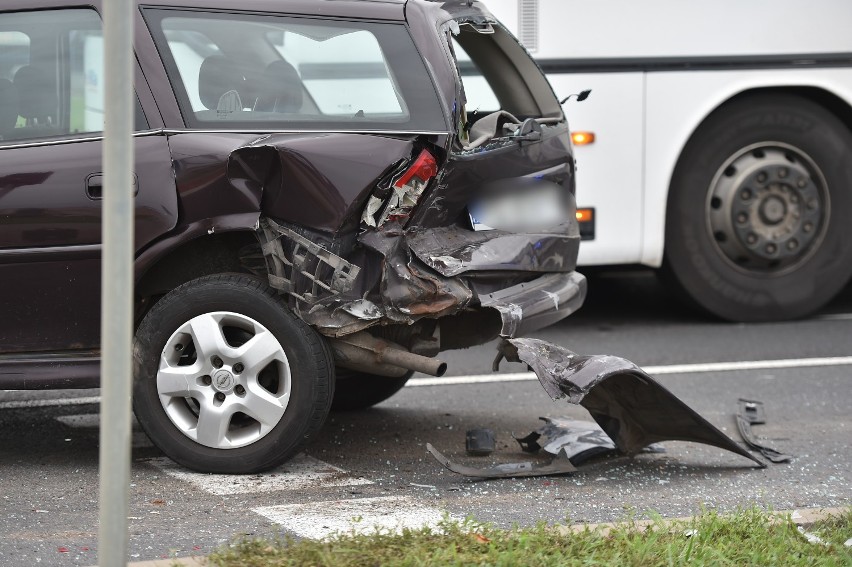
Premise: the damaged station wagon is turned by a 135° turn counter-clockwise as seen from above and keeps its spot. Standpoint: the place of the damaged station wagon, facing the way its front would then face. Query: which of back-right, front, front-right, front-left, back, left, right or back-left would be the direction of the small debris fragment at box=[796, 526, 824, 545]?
front

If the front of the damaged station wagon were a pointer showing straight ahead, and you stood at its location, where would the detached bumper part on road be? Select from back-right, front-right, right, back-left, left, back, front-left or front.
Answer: back

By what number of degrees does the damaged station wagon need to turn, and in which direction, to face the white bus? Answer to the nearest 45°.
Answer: approximately 135° to its right

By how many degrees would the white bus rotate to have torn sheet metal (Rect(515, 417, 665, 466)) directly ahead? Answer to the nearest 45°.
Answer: approximately 90° to its left

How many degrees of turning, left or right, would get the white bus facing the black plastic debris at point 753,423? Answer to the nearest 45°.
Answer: approximately 90° to its left

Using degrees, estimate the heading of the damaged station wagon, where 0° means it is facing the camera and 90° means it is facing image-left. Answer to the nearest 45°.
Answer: approximately 90°

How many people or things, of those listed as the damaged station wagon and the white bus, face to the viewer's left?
2

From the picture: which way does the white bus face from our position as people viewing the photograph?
facing to the left of the viewer
